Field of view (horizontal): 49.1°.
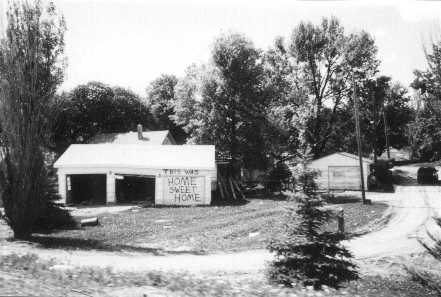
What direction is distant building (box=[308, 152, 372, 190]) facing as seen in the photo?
toward the camera

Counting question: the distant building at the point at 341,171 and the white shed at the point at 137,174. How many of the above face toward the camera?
2

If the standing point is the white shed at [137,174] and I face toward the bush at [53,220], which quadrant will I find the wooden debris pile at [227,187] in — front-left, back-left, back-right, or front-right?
back-left

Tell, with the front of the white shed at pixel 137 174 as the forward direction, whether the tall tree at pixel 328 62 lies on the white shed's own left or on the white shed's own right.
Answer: on the white shed's own left

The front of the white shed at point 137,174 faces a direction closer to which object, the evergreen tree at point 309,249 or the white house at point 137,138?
the evergreen tree

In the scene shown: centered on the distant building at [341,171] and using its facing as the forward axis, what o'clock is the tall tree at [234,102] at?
The tall tree is roughly at 3 o'clock from the distant building.

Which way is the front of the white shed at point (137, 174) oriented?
toward the camera

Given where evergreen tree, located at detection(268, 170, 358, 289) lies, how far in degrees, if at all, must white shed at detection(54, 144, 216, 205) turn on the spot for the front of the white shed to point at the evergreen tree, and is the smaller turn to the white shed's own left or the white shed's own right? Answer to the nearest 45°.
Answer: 0° — it already faces it

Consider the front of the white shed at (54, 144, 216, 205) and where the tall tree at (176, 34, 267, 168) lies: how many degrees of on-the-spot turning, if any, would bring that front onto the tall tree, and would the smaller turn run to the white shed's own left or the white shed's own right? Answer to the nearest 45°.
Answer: approximately 135° to the white shed's own left

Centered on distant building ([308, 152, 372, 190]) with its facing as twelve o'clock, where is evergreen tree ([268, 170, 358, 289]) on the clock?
The evergreen tree is roughly at 12 o'clock from the distant building.
